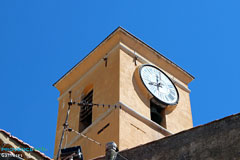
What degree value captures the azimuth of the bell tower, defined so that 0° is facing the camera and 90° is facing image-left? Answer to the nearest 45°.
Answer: approximately 315°
